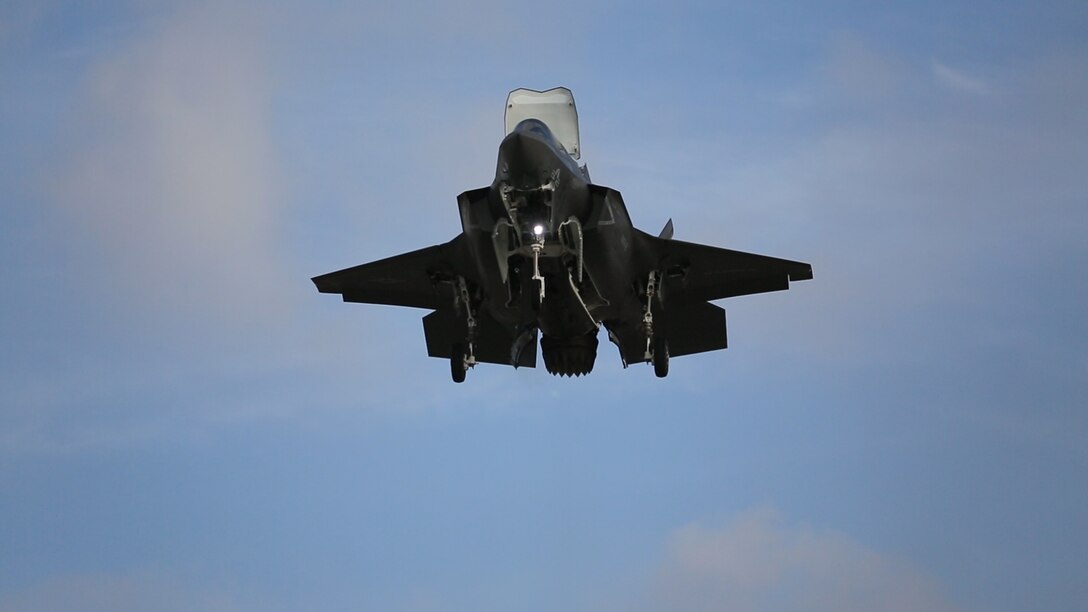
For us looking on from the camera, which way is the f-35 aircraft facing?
facing the viewer
